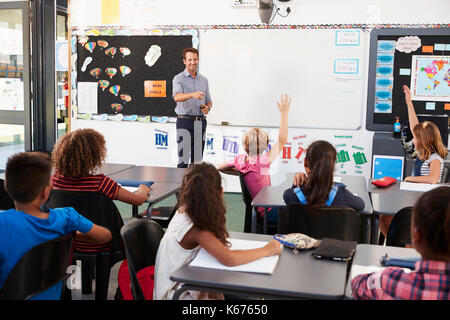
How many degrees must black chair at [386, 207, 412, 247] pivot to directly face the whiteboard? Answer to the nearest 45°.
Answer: approximately 45° to its left

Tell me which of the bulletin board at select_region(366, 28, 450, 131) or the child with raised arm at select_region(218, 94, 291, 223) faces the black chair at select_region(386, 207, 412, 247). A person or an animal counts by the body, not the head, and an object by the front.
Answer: the bulletin board

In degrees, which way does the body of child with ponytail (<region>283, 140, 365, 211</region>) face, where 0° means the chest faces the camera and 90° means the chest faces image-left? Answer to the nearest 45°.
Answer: approximately 180°

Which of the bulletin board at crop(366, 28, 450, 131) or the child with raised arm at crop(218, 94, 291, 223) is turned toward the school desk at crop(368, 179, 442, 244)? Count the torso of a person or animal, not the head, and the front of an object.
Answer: the bulletin board

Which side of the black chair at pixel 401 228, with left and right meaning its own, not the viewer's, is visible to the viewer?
back

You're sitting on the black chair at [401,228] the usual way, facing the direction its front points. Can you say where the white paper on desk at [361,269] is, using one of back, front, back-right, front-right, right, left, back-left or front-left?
back

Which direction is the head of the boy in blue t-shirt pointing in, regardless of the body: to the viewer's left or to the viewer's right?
to the viewer's right

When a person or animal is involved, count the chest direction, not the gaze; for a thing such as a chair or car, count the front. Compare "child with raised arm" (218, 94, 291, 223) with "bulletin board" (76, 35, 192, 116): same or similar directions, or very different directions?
very different directions

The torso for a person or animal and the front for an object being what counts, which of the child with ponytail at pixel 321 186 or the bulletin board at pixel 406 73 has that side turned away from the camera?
the child with ponytail

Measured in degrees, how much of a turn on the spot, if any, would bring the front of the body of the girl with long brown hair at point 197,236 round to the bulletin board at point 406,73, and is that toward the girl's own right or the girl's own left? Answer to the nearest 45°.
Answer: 0° — they already face it

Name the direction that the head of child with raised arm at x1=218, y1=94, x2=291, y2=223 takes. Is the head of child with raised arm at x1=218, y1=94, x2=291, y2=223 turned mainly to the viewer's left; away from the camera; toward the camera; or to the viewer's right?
away from the camera

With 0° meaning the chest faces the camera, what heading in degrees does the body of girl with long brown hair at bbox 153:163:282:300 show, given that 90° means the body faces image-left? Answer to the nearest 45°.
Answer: approximately 225°
